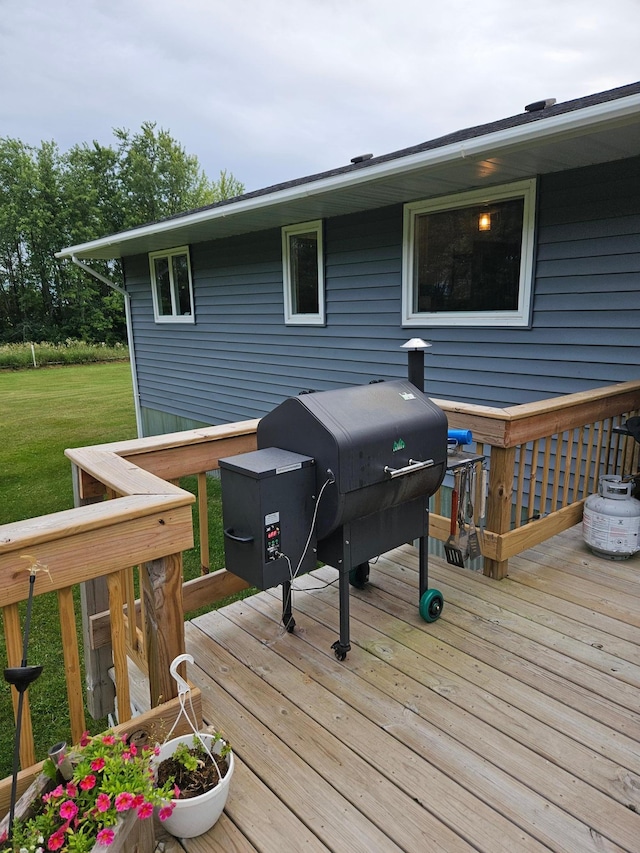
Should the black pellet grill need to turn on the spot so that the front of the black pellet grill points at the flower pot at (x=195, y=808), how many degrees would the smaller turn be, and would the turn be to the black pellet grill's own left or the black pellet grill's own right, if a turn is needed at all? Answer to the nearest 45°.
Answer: approximately 90° to the black pellet grill's own right

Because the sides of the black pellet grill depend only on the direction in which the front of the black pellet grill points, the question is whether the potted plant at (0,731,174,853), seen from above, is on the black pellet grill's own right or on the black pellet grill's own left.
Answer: on the black pellet grill's own right

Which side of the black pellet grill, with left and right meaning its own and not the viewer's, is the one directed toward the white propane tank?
left

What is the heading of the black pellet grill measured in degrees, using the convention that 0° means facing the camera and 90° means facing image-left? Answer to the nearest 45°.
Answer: approximately 315°

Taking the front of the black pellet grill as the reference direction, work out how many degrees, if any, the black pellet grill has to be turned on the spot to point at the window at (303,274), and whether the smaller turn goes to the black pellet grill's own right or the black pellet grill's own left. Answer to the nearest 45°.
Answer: approximately 135° to the black pellet grill's own left

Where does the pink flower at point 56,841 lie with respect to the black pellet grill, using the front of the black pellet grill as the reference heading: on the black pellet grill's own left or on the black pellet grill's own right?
on the black pellet grill's own right
